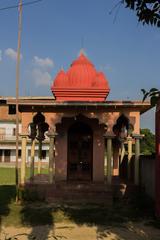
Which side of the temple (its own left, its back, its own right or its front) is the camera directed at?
front
